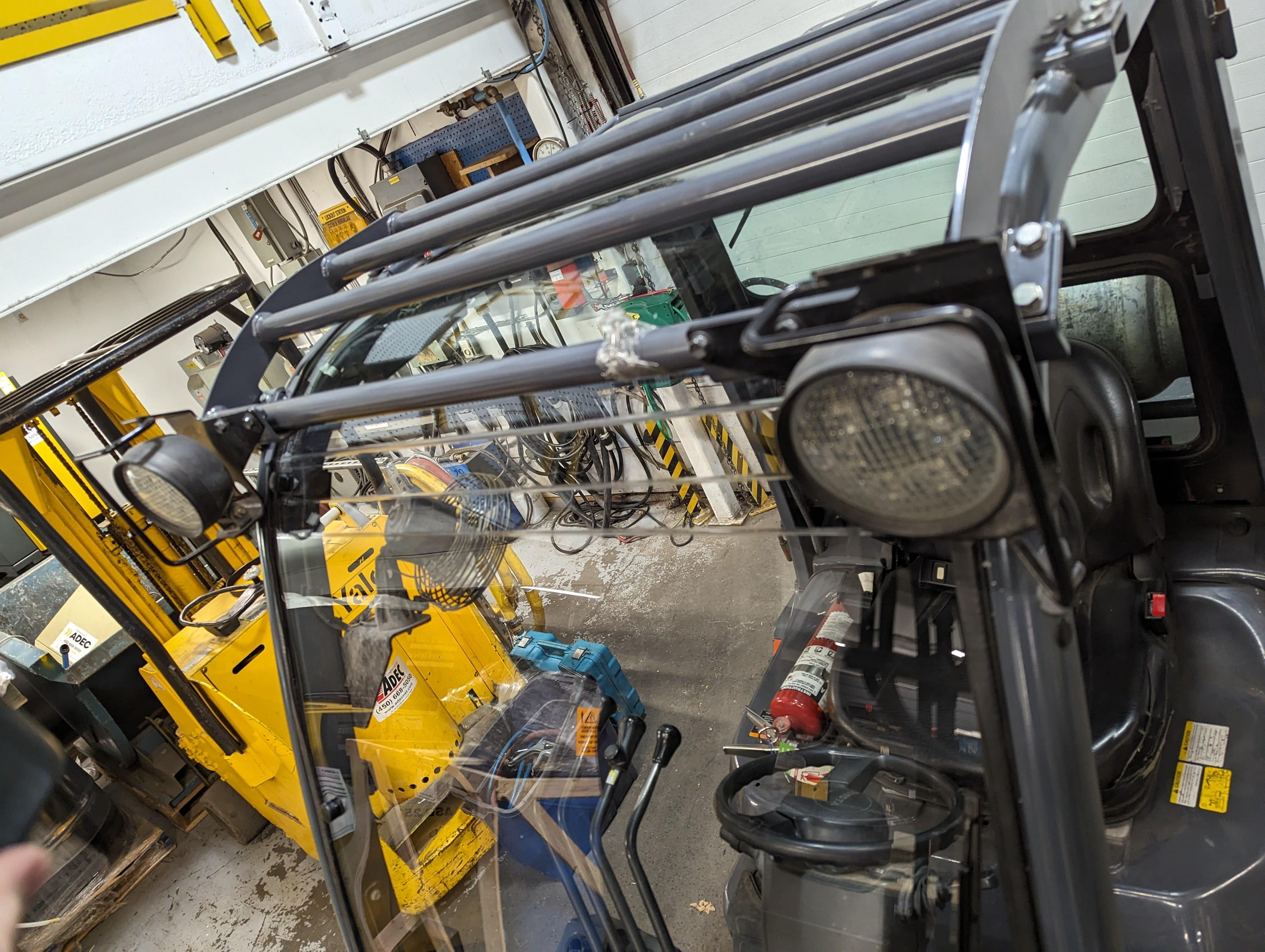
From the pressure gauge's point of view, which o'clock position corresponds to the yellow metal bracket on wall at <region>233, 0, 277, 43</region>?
The yellow metal bracket on wall is roughly at 1 o'clock from the pressure gauge.

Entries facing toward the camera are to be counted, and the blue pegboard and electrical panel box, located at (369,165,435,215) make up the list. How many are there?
2

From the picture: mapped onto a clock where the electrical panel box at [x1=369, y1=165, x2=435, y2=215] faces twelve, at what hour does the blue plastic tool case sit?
The blue plastic tool case is roughly at 12 o'clock from the electrical panel box.

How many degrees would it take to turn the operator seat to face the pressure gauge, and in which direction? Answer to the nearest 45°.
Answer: approximately 90° to its right

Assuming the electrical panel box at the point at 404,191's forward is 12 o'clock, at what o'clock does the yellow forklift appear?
The yellow forklift is roughly at 1 o'clock from the electrical panel box.

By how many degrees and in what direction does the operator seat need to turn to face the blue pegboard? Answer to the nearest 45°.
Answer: approximately 90° to its right

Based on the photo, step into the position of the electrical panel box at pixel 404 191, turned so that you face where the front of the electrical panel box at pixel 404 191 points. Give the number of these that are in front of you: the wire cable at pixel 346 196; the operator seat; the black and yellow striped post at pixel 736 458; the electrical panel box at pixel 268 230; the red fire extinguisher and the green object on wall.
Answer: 4
